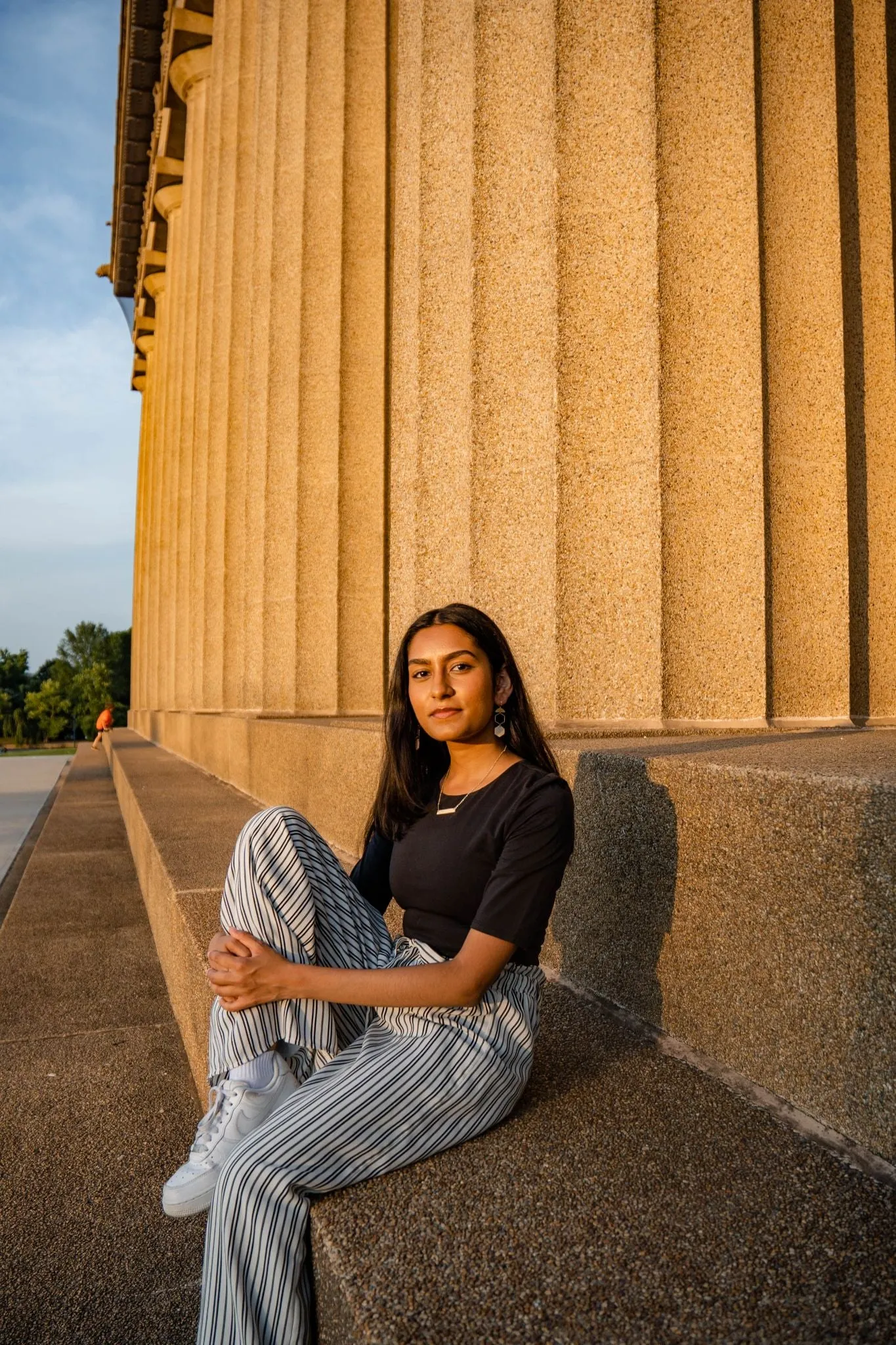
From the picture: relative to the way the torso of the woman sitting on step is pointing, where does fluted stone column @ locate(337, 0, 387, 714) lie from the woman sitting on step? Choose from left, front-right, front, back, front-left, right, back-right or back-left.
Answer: back-right

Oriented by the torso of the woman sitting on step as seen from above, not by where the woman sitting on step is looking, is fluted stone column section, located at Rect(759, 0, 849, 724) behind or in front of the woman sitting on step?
behind

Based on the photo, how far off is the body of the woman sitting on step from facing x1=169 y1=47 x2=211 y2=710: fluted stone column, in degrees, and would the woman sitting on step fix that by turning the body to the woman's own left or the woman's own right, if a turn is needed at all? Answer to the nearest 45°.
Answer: approximately 135° to the woman's own right

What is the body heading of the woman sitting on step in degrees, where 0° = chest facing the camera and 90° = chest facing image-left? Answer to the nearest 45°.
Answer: approximately 45°

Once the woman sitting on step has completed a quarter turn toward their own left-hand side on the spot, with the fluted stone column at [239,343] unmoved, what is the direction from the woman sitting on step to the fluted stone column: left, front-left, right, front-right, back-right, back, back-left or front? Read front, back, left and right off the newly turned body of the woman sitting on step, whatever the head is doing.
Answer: back-left

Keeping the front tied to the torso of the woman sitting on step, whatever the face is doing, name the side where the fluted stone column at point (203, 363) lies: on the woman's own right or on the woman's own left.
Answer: on the woman's own right

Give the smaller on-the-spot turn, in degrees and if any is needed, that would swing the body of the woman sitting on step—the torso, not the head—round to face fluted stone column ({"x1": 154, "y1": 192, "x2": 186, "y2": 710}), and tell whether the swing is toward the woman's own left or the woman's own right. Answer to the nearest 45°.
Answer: approximately 135° to the woman's own right

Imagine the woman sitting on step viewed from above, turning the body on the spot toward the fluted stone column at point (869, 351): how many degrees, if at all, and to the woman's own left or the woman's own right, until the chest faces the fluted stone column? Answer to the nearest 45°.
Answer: approximately 180°

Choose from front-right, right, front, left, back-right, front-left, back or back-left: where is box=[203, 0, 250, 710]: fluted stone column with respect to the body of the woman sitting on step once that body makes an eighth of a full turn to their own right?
right

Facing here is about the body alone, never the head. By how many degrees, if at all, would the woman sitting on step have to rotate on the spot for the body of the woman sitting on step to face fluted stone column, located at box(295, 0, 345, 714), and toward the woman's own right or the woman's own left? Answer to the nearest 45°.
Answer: approximately 135° to the woman's own right
